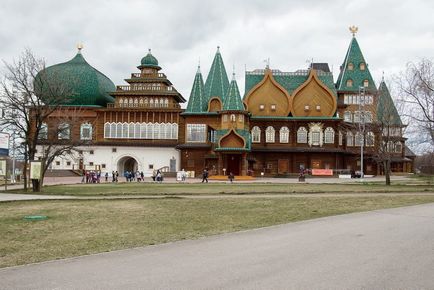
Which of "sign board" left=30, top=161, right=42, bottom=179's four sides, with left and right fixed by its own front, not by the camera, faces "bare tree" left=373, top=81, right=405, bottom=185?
left

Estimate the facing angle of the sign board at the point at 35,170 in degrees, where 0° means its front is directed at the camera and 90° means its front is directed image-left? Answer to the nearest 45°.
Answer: approximately 0°
